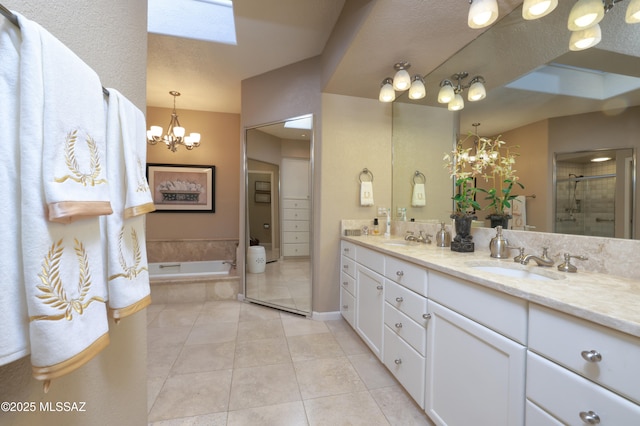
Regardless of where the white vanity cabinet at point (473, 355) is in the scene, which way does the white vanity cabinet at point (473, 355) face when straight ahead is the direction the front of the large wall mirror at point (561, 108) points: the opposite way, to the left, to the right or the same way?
the same way

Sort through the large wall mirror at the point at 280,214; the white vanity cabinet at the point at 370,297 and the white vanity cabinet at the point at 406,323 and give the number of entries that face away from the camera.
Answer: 0

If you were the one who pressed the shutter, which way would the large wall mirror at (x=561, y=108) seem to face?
facing the viewer and to the left of the viewer

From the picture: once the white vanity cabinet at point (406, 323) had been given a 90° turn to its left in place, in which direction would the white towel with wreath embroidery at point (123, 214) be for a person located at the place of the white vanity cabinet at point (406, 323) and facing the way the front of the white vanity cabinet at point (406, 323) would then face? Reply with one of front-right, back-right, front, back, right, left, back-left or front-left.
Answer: right

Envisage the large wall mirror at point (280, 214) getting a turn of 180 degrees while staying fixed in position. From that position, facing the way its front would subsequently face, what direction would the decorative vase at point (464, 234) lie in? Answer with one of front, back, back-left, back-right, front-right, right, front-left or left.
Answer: right

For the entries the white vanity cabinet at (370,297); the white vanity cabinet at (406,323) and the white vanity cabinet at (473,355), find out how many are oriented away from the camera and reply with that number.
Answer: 0

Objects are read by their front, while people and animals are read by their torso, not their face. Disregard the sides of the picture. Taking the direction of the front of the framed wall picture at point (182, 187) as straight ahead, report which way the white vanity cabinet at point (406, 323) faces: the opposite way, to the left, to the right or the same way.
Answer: to the right

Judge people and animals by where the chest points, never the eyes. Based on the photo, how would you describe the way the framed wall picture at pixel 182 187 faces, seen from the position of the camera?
facing the viewer

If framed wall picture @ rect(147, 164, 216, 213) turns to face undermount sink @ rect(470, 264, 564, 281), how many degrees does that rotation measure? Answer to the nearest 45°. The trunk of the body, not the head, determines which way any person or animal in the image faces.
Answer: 0° — it already faces it

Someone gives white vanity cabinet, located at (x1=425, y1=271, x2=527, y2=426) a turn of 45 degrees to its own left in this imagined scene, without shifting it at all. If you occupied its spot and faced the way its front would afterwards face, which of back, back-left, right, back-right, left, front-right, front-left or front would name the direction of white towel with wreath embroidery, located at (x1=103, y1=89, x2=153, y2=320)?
front-right

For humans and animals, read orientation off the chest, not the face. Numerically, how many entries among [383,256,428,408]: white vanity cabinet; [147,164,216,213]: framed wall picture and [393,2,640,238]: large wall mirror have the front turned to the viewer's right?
0

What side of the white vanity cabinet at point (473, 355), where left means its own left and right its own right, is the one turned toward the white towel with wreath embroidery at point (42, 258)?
front

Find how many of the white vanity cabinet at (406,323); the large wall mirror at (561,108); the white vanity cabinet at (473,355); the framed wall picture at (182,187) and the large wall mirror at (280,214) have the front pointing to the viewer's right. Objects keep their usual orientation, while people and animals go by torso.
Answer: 0

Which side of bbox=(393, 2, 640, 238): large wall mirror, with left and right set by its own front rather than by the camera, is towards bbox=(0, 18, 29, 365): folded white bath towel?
front
